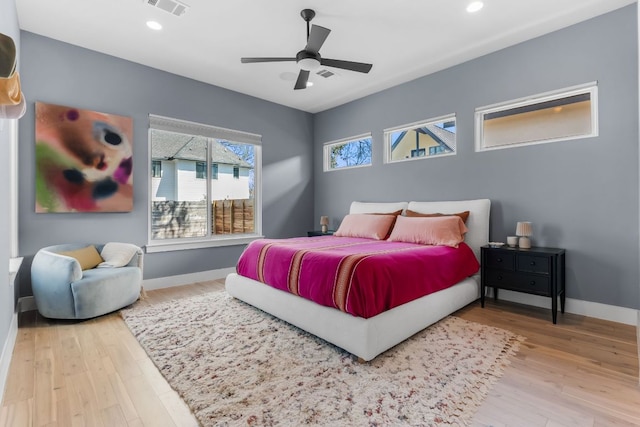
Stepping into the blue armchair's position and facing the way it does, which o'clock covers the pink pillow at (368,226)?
The pink pillow is roughly at 11 o'clock from the blue armchair.

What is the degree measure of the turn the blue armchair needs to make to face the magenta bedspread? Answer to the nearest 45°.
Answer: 0° — it already faces it

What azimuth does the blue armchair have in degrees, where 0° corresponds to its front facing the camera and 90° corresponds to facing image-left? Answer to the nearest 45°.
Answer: approximately 315°

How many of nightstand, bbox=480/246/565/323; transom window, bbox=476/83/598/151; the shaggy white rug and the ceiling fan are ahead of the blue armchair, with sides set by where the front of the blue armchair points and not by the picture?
4

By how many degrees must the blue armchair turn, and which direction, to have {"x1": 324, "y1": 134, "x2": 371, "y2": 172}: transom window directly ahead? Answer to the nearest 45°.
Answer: approximately 45° to its left

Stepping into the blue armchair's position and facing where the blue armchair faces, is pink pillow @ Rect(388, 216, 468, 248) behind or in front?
in front

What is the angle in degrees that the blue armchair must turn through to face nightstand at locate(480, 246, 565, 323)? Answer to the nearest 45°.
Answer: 0° — it already faces it

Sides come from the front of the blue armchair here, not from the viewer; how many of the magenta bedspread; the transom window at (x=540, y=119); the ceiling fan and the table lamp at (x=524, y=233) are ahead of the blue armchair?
4

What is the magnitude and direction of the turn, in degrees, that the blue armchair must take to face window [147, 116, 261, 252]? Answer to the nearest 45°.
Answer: approximately 90° to its left

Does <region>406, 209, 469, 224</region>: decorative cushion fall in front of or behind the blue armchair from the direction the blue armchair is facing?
in front
